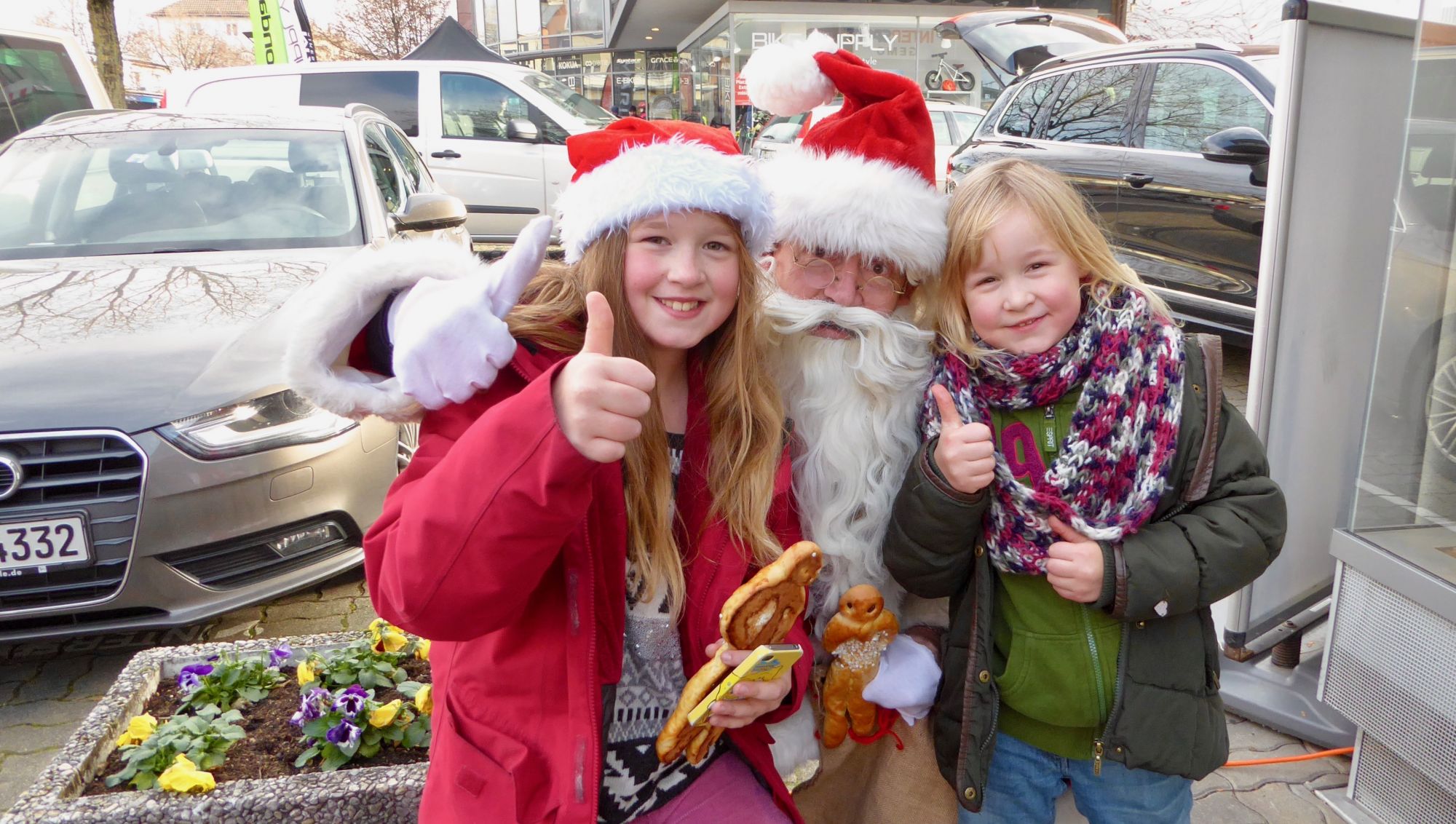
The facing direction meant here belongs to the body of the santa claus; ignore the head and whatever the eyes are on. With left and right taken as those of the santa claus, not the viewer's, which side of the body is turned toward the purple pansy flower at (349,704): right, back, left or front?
right

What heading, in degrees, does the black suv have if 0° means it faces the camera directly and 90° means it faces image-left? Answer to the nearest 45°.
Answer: approximately 315°

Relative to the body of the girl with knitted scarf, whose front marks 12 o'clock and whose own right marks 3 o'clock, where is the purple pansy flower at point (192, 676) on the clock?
The purple pansy flower is roughly at 3 o'clock from the girl with knitted scarf.

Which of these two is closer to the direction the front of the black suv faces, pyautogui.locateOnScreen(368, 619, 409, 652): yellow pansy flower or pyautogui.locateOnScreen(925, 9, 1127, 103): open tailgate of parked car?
the yellow pansy flower

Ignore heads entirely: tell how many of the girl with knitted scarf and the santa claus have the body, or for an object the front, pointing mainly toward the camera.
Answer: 2

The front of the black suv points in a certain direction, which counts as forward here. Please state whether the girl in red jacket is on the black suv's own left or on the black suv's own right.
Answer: on the black suv's own right

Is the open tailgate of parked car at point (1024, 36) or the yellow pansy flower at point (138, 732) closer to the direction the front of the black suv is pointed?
the yellow pansy flower

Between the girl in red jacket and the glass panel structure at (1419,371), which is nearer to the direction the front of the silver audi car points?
the girl in red jacket

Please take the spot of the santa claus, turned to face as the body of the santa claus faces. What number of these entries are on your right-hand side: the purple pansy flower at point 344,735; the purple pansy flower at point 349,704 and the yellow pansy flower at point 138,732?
3

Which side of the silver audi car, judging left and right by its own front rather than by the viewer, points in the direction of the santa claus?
left

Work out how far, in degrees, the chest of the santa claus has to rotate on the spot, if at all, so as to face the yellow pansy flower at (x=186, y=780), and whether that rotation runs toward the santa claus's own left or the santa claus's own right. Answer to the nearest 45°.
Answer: approximately 90° to the santa claus's own right

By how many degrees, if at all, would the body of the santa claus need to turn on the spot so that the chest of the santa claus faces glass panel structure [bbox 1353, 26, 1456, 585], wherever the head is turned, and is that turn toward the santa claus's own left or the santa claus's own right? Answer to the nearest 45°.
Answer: approximately 90° to the santa claus's own left
